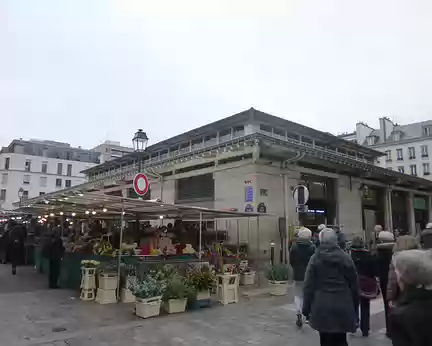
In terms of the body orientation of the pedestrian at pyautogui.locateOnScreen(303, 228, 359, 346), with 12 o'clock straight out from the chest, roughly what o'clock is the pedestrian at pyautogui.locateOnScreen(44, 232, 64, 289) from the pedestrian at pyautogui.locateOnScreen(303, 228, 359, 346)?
the pedestrian at pyautogui.locateOnScreen(44, 232, 64, 289) is roughly at 10 o'clock from the pedestrian at pyautogui.locateOnScreen(303, 228, 359, 346).

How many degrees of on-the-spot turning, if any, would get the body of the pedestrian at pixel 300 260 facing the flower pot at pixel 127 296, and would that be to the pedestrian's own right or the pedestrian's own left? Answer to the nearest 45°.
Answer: approximately 90° to the pedestrian's own left

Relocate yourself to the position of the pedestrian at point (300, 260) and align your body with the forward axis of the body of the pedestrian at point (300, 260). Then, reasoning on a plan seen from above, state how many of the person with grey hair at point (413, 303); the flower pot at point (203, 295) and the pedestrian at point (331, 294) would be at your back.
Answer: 2

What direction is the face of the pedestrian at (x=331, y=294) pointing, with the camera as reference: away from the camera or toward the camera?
away from the camera

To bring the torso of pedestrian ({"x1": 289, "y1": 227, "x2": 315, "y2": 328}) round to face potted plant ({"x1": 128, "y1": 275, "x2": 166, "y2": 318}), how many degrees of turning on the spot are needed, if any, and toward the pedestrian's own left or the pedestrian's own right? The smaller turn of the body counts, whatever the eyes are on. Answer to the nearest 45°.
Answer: approximately 90° to the pedestrian's own left

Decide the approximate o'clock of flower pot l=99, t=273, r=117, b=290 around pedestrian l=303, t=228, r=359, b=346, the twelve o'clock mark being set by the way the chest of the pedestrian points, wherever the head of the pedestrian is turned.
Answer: The flower pot is roughly at 10 o'clock from the pedestrian.

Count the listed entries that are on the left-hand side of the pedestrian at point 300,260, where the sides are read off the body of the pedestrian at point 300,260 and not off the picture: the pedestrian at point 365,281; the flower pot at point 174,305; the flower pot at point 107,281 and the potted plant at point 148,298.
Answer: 3

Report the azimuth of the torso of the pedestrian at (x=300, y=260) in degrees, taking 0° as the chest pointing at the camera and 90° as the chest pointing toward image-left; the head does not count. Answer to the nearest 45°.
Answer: approximately 180°

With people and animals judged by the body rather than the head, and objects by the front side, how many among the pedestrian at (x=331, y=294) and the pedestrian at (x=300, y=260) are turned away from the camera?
2

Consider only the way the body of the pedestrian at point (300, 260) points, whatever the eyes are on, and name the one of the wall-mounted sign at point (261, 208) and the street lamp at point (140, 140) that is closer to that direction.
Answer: the wall-mounted sign

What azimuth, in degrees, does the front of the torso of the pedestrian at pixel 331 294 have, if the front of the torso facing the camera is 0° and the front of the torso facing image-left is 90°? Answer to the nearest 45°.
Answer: approximately 180°
